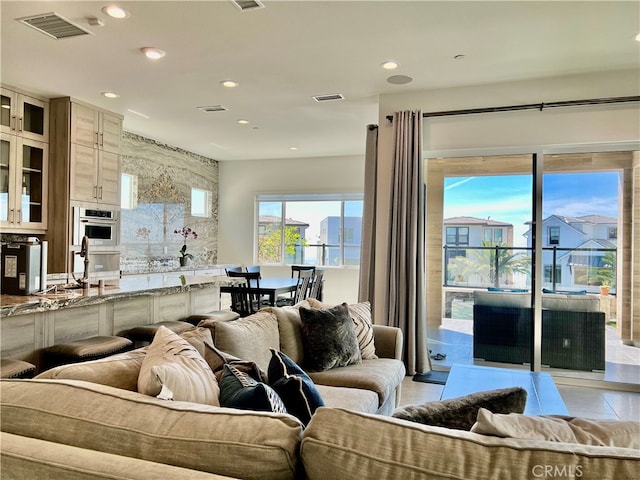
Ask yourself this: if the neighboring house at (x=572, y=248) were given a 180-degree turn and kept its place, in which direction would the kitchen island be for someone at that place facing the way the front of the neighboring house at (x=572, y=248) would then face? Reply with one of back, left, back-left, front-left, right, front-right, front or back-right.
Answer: back-left

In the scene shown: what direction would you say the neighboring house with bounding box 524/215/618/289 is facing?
toward the camera

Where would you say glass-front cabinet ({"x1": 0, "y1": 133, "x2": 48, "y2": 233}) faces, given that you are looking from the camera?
facing the viewer and to the right of the viewer

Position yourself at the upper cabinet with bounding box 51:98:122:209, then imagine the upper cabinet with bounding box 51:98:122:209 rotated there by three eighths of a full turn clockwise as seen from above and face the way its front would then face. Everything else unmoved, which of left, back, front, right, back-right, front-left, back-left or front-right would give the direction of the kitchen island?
left

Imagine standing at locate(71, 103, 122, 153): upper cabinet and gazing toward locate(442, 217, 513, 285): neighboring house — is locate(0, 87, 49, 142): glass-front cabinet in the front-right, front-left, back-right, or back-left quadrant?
back-right

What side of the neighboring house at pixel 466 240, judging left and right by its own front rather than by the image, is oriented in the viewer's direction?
front

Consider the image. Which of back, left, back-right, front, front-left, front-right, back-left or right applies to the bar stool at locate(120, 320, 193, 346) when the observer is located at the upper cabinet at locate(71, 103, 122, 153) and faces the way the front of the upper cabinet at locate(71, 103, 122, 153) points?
front-right

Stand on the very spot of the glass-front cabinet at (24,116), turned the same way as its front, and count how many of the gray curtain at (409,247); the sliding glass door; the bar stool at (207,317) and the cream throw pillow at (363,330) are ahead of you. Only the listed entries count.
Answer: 4

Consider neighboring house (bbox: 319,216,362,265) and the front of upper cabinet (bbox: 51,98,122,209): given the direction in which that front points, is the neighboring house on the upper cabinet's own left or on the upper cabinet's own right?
on the upper cabinet's own left

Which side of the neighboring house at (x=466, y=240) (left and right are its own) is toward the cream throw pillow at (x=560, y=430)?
front

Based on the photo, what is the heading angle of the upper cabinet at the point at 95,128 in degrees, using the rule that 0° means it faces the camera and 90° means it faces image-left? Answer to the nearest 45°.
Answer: approximately 315°

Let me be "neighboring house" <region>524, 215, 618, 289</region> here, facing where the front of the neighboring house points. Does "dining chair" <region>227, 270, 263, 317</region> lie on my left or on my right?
on my right

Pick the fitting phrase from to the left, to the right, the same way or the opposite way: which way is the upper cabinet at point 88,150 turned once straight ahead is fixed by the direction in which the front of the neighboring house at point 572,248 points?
to the left
